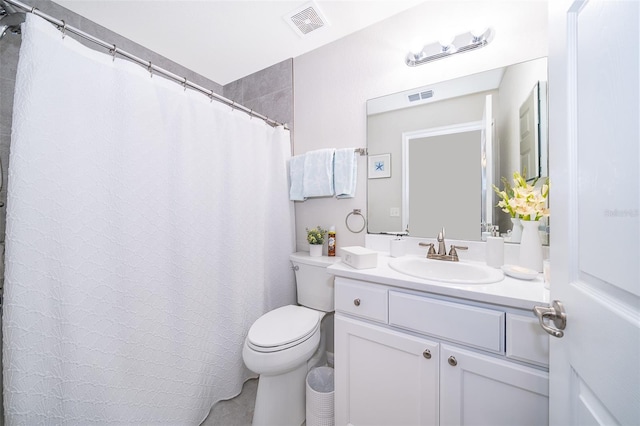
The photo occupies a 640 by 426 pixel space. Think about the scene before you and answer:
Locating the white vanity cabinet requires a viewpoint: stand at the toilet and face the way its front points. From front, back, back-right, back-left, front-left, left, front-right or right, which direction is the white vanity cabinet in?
left

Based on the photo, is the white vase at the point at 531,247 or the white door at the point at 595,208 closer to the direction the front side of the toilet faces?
the white door

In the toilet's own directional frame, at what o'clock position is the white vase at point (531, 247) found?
The white vase is roughly at 8 o'clock from the toilet.

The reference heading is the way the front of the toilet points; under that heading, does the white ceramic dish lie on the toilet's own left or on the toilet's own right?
on the toilet's own left

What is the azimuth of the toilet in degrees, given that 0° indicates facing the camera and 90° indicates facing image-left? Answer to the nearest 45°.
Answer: approximately 45°
